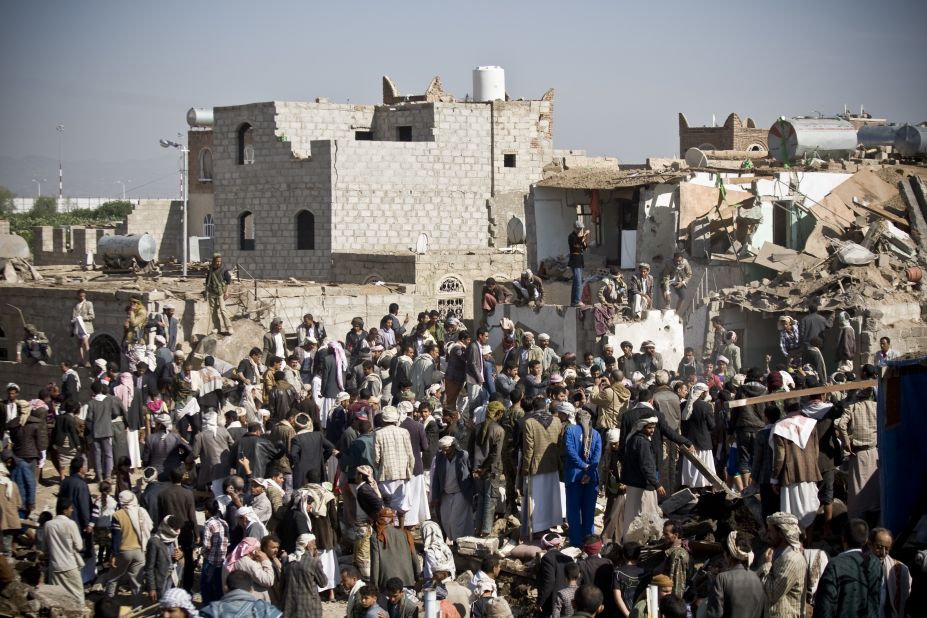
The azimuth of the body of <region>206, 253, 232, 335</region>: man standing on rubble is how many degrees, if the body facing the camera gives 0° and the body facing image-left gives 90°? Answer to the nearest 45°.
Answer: approximately 315°

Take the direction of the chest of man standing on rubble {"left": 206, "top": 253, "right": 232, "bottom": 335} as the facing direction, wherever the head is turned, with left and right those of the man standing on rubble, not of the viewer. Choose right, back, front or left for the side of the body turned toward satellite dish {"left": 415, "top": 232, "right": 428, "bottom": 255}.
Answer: left

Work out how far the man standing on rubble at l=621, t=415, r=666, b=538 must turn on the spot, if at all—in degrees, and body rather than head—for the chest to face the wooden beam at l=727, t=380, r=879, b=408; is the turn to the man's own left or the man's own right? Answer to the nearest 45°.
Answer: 0° — they already face it
